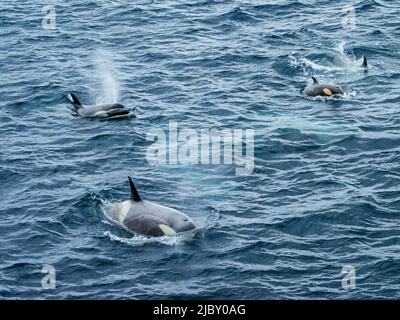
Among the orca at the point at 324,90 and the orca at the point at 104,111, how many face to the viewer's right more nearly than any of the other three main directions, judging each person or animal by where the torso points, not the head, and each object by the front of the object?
2

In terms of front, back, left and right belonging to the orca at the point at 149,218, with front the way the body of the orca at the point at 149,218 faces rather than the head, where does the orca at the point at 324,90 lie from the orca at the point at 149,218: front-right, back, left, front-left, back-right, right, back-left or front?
left

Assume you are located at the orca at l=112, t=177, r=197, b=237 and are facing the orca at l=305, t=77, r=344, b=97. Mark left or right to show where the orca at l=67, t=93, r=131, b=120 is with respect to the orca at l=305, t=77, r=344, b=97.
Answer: left

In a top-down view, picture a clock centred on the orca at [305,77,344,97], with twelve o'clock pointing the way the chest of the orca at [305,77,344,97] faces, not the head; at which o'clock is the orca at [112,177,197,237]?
the orca at [112,177,197,237] is roughly at 4 o'clock from the orca at [305,77,344,97].

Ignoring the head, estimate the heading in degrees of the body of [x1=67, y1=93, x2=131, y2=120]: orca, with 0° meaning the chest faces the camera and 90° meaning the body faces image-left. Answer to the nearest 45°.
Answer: approximately 270°

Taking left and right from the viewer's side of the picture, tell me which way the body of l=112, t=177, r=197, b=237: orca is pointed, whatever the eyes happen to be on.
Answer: facing the viewer and to the right of the viewer

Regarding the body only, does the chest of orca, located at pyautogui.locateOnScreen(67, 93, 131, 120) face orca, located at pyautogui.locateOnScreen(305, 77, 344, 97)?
yes

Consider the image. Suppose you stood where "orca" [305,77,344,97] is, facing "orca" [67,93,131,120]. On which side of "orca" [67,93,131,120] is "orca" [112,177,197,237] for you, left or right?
left

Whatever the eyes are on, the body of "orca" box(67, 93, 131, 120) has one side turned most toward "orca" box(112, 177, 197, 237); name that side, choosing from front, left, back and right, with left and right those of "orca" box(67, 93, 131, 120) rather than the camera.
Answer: right

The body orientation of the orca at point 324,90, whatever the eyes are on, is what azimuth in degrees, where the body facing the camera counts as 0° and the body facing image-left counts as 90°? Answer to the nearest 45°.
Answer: approximately 270°

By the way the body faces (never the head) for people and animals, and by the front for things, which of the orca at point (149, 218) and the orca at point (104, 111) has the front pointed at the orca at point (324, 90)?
the orca at point (104, 111)

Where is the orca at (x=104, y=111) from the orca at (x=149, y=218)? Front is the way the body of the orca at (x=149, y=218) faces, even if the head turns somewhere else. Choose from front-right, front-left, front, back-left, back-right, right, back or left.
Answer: back-left
